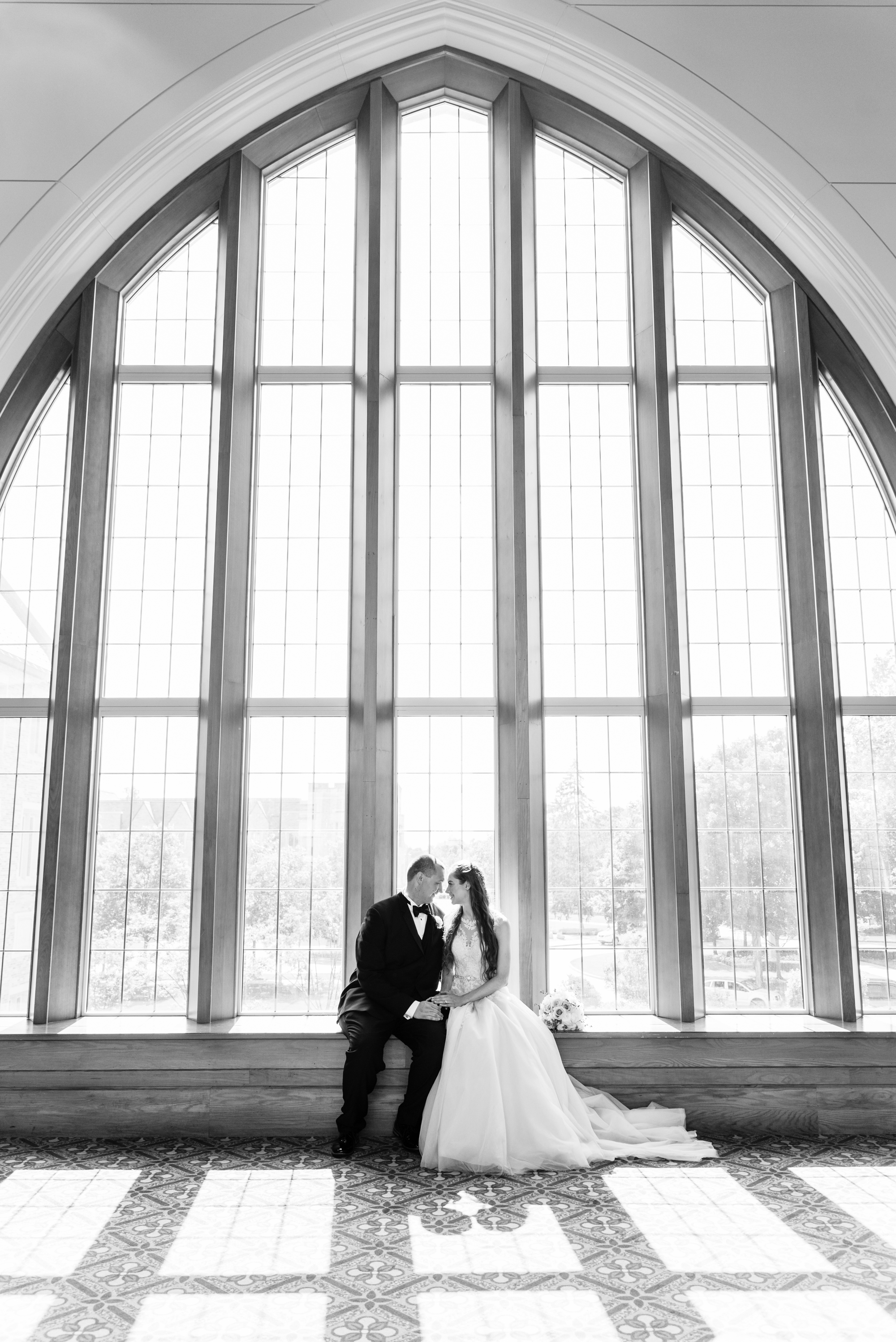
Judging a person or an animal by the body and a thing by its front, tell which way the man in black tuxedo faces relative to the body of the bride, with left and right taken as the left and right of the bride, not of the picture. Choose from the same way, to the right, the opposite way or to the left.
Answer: to the left

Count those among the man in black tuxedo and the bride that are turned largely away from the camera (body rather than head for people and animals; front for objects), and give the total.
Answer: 0

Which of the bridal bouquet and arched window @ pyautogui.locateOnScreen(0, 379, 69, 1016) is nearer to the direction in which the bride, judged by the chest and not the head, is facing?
the arched window

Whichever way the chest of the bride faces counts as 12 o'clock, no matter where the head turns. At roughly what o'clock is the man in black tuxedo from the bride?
The man in black tuxedo is roughly at 2 o'clock from the bride.

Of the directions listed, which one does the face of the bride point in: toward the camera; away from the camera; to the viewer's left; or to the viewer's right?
to the viewer's left

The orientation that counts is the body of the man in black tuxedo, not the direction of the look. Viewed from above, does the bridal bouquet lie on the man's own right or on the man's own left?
on the man's own left

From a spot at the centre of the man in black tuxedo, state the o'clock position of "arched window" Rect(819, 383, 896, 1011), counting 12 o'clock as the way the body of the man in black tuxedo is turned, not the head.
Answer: The arched window is roughly at 10 o'clock from the man in black tuxedo.

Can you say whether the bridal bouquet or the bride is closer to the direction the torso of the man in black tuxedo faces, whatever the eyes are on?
the bride

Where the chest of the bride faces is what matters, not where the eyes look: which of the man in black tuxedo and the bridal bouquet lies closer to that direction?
the man in black tuxedo
